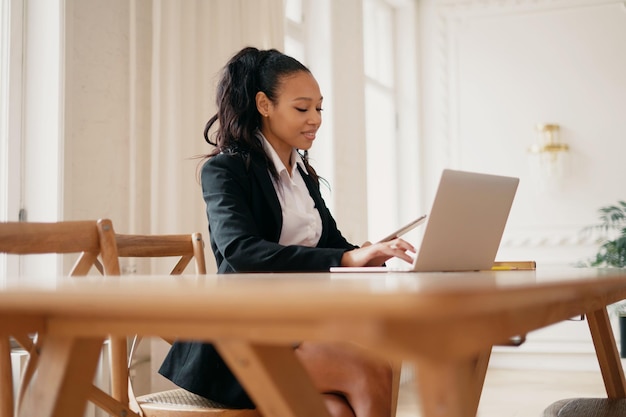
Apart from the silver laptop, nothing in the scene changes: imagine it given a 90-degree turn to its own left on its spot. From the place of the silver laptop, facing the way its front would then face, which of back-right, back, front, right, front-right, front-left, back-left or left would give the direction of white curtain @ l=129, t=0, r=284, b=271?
right

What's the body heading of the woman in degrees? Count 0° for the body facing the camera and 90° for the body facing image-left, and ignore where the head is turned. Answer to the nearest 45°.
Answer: approximately 315°

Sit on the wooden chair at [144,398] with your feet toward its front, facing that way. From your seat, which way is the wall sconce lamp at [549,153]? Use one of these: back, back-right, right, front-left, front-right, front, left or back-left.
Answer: left

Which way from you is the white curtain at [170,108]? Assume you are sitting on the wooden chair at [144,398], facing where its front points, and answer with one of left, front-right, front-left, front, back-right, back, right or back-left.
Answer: back-left

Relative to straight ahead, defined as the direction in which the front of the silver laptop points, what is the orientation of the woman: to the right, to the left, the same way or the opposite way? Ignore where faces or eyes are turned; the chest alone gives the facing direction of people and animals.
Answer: the opposite way

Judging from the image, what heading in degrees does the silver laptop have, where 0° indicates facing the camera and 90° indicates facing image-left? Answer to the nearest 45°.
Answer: approximately 135°

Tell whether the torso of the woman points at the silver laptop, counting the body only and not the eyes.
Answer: yes

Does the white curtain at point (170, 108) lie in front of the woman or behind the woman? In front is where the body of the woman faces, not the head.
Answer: behind

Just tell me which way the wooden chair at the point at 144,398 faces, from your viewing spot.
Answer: facing the viewer and to the right of the viewer
